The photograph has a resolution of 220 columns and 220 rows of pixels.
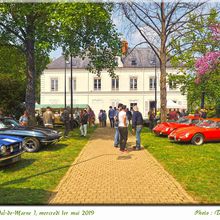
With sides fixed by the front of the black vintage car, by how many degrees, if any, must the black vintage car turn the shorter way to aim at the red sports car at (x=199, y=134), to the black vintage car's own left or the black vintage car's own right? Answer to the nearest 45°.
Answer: approximately 45° to the black vintage car's own left

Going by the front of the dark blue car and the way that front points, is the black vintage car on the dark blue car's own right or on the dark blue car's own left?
on the dark blue car's own left

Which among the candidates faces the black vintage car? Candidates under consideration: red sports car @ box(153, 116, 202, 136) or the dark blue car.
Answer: the red sports car

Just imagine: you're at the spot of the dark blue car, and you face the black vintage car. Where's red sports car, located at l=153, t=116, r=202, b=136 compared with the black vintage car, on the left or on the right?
right

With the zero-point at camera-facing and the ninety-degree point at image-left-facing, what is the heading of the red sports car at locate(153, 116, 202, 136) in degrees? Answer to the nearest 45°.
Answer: approximately 45°

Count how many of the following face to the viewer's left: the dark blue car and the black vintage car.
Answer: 0
